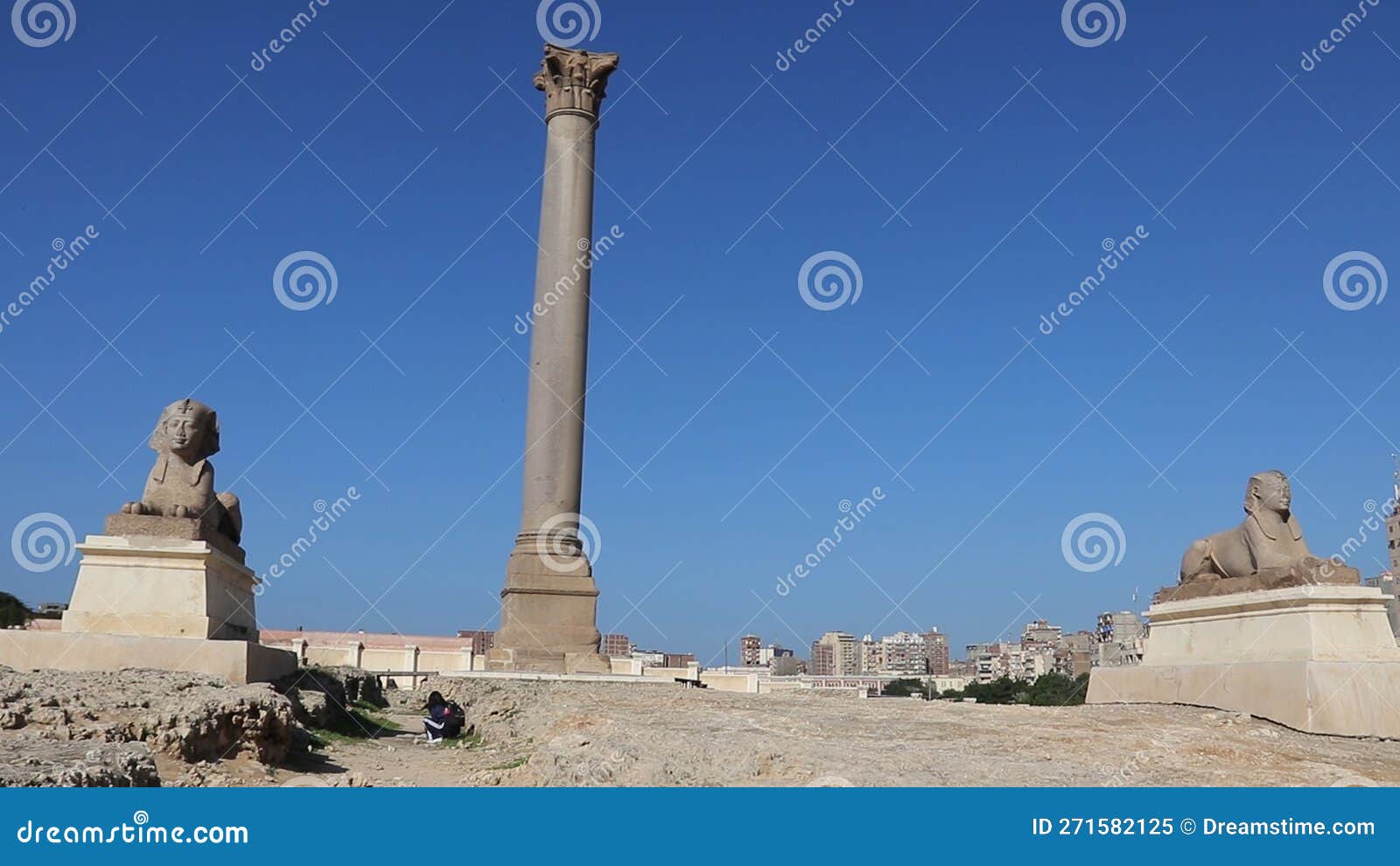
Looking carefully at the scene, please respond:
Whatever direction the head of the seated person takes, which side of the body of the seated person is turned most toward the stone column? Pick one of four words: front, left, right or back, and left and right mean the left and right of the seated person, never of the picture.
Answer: right

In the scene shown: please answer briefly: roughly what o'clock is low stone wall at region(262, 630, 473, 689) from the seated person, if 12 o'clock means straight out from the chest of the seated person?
The low stone wall is roughly at 3 o'clock from the seated person.

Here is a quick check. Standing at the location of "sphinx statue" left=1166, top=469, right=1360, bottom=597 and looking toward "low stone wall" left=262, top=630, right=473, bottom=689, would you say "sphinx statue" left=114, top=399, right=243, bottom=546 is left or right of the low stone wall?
left

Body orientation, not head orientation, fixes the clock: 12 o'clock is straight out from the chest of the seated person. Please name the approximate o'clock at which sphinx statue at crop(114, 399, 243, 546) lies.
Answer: The sphinx statue is roughly at 12 o'clock from the seated person.

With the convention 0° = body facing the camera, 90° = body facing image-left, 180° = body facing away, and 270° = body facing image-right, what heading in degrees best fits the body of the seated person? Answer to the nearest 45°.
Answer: approximately 90°
